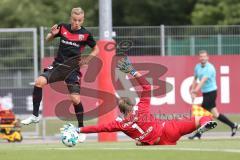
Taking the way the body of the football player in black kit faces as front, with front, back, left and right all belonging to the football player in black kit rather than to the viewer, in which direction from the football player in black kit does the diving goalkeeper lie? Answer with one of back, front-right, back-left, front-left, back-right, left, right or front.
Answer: front-left

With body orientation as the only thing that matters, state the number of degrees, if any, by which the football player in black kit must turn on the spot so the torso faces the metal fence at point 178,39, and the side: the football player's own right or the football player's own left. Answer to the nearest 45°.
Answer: approximately 135° to the football player's own left

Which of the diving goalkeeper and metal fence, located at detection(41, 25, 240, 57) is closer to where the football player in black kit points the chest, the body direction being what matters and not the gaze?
the diving goalkeeper

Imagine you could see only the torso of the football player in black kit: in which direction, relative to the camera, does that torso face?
toward the camera
